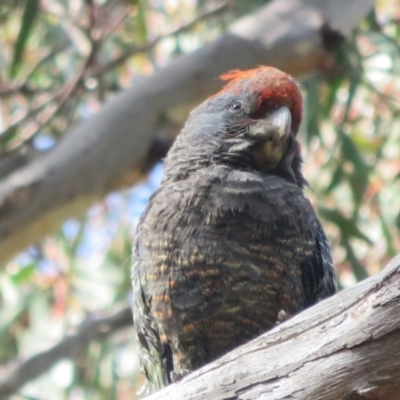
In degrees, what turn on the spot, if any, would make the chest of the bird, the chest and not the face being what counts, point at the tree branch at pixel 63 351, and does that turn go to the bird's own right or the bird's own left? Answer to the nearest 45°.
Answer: approximately 135° to the bird's own right

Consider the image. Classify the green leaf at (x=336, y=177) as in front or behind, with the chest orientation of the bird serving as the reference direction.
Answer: behind

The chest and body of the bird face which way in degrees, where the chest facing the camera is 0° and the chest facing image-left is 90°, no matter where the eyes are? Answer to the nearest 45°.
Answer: approximately 0°
